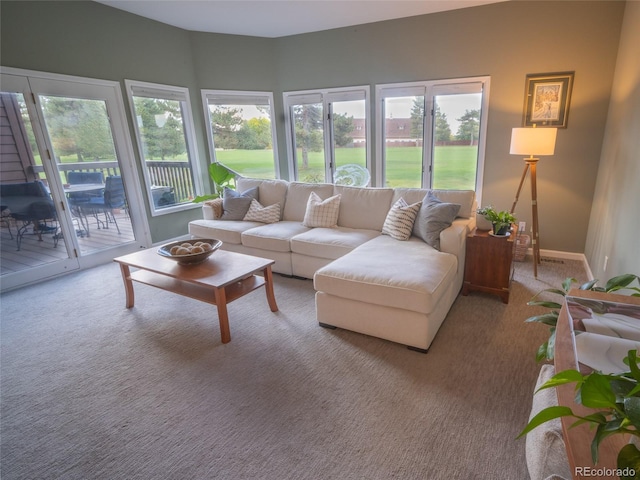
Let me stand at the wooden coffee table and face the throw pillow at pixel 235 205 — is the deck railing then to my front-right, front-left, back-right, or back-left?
front-left

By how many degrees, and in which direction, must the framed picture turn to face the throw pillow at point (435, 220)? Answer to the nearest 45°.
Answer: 0° — it already faces it

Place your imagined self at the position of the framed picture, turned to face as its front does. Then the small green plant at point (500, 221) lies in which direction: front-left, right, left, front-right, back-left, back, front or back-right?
front

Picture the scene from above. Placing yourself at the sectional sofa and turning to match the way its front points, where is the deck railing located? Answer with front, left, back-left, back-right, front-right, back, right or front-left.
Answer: right

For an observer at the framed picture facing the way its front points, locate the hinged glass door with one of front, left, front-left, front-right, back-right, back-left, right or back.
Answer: front-right

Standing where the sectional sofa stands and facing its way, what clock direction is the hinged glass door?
The hinged glass door is roughly at 2 o'clock from the sectional sofa.

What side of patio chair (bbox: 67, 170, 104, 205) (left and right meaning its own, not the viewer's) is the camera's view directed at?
front

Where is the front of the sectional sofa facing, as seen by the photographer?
facing the viewer and to the left of the viewer

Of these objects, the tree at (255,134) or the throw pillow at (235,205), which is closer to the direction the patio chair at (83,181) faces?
the throw pillow

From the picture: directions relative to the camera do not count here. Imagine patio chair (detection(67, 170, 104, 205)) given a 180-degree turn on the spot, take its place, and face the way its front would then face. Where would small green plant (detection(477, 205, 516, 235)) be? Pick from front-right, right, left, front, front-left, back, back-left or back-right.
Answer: back-right

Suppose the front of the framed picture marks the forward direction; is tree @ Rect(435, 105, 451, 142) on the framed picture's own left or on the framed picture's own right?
on the framed picture's own right

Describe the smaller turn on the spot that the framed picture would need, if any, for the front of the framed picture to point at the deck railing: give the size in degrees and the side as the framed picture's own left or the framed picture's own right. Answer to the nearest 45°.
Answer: approximately 90° to the framed picture's own right

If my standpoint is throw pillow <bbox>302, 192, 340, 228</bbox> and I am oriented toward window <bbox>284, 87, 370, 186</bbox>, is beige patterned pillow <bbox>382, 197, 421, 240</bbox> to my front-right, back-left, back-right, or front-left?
back-right

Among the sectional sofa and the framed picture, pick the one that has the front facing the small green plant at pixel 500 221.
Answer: the framed picture

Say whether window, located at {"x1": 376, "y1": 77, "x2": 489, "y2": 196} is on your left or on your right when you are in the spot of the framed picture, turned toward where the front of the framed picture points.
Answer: on your right

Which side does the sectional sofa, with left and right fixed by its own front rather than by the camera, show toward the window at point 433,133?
back

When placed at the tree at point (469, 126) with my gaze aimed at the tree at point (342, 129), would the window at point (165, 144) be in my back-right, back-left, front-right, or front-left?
front-left

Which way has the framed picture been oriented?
toward the camera

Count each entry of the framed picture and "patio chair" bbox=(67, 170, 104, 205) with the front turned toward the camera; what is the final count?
2
